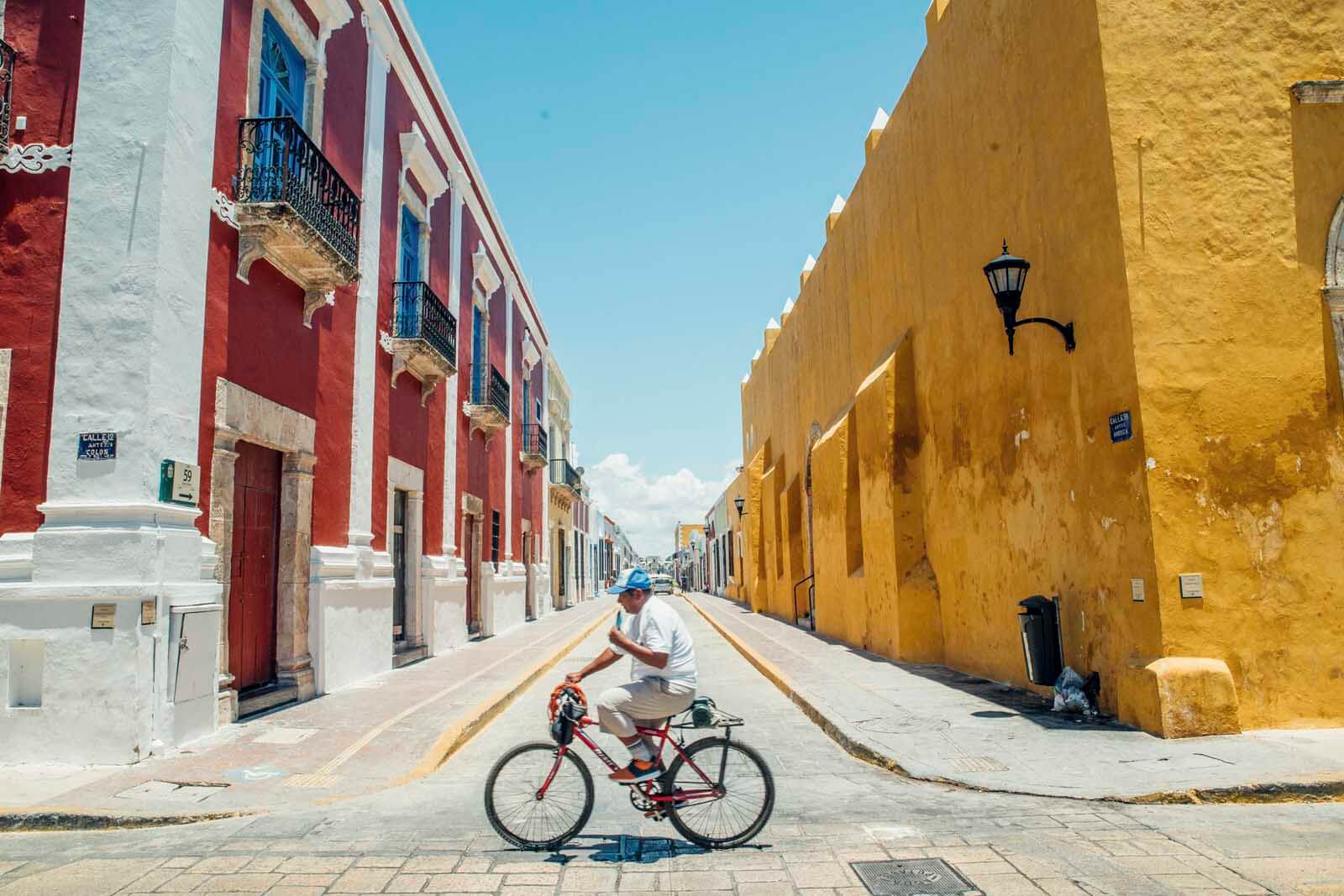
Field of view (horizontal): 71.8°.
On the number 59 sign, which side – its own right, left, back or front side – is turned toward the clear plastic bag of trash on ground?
front

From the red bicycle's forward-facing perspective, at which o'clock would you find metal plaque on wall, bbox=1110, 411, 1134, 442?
The metal plaque on wall is roughly at 5 o'clock from the red bicycle.

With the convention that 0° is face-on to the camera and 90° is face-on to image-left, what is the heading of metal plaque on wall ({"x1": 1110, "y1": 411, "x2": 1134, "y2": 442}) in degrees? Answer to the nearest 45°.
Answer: approximately 45°

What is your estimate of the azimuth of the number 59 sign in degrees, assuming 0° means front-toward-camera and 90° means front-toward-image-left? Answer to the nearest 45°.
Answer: approximately 315°

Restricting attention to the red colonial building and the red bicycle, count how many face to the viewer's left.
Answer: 1

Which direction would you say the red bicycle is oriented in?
to the viewer's left

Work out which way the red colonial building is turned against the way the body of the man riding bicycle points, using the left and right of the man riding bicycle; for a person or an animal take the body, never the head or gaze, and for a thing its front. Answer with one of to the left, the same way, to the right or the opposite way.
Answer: the opposite way

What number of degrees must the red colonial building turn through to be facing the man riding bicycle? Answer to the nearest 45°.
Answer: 0° — it already faces them

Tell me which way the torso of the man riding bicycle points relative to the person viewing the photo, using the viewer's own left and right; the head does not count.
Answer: facing to the left of the viewer

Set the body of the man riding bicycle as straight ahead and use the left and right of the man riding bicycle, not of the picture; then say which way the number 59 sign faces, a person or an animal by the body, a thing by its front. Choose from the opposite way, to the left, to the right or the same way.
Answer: the opposite way

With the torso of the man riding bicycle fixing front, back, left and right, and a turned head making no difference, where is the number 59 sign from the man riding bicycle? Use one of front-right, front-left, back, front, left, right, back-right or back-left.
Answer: front-right

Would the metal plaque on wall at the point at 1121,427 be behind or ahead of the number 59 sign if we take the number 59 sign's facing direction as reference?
ahead

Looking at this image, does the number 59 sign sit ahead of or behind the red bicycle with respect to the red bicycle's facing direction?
ahead

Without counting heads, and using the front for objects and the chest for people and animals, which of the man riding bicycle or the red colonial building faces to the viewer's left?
the man riding bicycle
